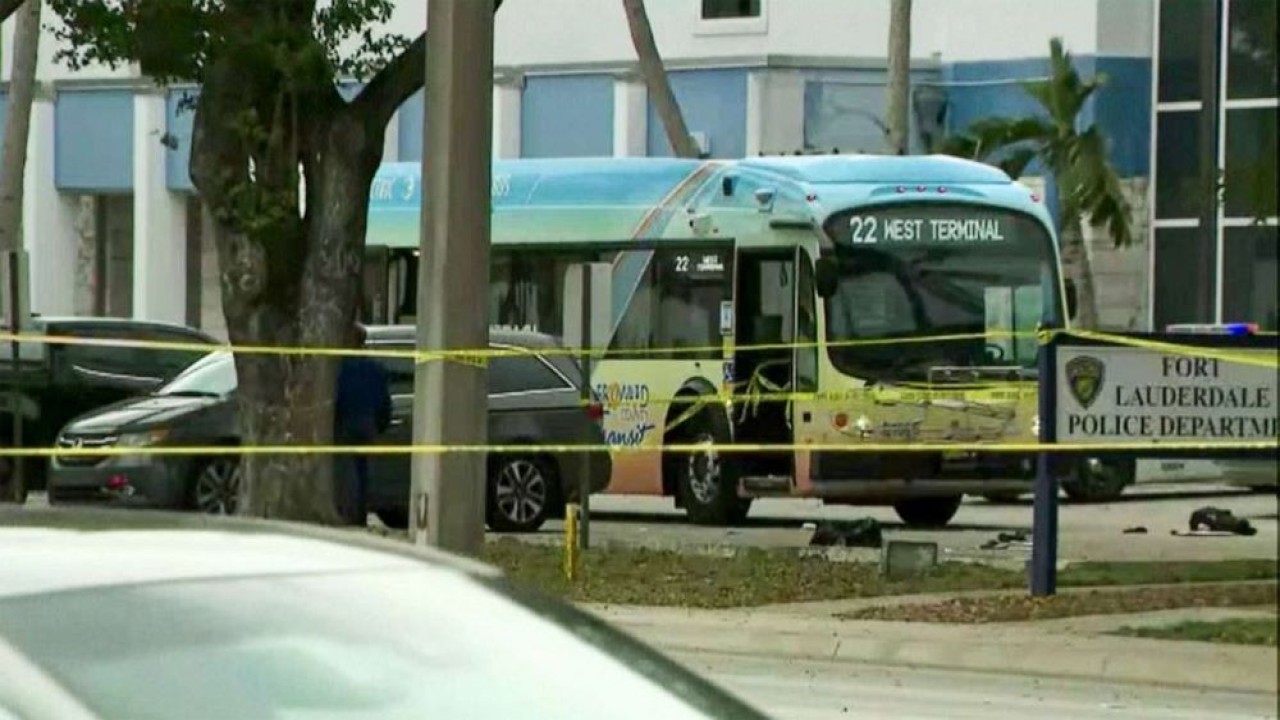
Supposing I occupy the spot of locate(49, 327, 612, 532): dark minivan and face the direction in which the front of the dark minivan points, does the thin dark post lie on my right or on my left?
on my left

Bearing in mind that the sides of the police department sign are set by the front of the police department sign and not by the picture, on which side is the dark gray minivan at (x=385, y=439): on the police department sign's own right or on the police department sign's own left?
on the police department sign's own right

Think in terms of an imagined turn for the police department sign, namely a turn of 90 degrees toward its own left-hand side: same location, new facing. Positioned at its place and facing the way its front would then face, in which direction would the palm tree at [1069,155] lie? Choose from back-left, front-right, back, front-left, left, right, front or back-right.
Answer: left

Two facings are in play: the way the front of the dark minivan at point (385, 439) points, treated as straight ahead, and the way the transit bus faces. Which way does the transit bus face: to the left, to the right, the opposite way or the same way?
to the left

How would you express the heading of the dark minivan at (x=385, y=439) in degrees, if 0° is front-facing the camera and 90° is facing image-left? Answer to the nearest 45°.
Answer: approximately 45°

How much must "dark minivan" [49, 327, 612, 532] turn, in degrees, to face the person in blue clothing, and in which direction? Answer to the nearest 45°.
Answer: approximately 45° to its left
